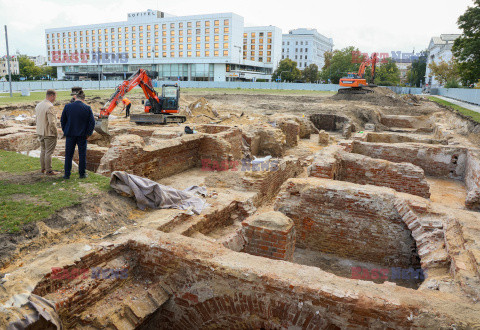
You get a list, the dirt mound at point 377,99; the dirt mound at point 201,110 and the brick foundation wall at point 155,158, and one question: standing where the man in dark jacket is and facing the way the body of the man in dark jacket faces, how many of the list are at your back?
0

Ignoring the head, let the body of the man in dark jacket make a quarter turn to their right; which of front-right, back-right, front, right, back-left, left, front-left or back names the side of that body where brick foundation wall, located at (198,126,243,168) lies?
front-left

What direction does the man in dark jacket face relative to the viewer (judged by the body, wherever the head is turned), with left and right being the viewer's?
facing away from the viewer

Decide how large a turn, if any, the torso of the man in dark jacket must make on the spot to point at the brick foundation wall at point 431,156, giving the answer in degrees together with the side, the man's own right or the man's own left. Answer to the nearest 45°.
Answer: approximately 90° to the man's own right

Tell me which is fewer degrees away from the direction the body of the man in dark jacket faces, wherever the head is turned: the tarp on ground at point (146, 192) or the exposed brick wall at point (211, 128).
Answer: the exposed brick wall

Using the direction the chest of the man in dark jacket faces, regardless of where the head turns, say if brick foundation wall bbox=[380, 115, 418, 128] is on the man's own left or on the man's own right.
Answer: on the man's own right

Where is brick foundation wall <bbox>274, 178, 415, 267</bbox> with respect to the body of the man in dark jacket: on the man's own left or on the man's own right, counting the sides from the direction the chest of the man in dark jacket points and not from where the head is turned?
on the man's own right

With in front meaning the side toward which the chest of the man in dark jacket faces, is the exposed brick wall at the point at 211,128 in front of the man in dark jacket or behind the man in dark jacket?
in front

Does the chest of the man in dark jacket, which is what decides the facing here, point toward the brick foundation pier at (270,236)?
no
